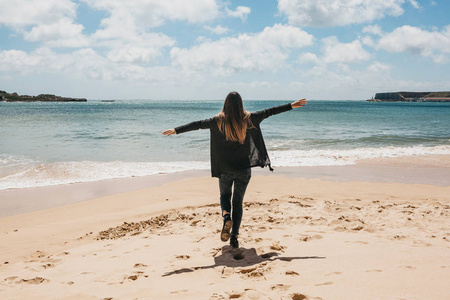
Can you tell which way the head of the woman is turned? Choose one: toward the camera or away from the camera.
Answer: away from the camera

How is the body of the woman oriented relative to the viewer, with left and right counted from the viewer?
facing away from the viewer
